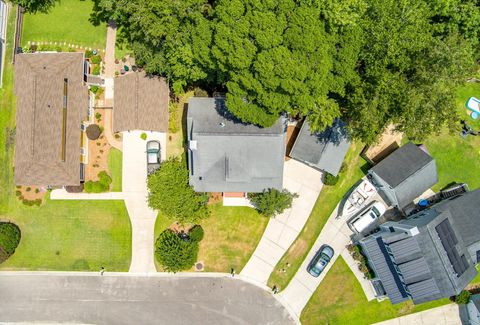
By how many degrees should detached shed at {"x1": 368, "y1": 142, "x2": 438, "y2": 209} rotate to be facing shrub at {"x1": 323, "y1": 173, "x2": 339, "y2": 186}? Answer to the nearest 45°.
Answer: approximately 45° to its right

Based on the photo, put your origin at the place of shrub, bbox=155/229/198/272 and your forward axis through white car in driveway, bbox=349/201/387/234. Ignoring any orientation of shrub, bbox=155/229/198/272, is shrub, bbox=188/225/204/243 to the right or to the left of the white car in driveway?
left

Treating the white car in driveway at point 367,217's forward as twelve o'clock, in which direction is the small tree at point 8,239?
The small tree is roughly at 7 o'clock from the white car in driveway.

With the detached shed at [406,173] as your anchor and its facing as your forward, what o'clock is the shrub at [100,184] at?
The shrub is roughly at 1 o'clock from the detached shed.

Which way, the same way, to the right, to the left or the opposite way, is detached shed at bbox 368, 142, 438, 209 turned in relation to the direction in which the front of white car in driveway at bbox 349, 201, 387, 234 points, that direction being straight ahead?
the opposite way

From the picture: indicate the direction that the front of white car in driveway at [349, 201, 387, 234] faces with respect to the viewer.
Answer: facing away from the viewer and to the right of the viewer

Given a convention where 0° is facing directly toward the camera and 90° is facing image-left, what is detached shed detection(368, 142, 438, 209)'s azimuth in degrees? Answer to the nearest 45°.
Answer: approximately 45°
